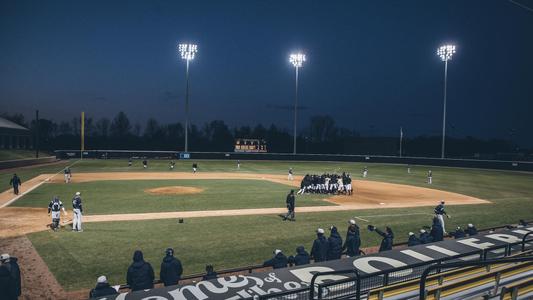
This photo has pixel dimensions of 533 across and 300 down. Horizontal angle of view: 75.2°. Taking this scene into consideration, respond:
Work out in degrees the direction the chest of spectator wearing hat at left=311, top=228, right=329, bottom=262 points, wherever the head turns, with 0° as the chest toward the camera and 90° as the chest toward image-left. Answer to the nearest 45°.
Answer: approximately 180°

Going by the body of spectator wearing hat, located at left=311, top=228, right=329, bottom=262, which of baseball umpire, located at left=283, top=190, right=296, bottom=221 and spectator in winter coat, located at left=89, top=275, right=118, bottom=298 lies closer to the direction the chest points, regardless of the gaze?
the baseball umpire

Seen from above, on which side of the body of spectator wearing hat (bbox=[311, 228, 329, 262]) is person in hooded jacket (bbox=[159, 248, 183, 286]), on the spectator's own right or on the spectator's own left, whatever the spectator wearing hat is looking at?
on the spectator's own left

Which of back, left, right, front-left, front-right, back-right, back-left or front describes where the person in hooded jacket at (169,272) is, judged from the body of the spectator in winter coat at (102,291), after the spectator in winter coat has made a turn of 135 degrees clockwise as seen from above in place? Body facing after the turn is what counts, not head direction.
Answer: left

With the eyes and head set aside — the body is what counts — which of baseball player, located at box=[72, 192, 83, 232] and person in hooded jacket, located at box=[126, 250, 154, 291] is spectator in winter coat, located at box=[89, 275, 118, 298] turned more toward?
the baseball player

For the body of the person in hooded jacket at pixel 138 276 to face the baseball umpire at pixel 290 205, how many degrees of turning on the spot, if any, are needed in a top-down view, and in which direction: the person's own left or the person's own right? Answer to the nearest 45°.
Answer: approximately 45° to the person's own right

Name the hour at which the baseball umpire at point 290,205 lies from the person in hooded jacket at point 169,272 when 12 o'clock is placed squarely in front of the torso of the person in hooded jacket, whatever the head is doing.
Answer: The baseball umpire is roughly at 1 o'clock from the person in hooded jacket.

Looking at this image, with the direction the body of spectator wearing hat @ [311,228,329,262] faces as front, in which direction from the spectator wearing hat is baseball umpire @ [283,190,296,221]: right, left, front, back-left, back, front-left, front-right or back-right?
front

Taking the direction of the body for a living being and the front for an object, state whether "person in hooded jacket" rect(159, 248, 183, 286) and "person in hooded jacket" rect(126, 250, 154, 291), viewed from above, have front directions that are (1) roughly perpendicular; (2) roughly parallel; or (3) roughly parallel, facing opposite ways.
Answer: roughly parallel

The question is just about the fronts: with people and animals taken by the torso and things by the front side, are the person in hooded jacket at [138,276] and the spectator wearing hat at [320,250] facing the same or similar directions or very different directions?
same or similar directions

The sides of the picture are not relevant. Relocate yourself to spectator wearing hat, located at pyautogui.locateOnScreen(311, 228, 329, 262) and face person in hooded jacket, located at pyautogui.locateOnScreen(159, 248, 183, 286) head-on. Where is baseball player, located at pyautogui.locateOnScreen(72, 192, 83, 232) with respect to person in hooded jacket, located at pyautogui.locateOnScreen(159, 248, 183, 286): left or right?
right

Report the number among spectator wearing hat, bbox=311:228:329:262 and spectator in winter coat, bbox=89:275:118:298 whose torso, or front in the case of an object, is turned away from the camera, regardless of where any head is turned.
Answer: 2

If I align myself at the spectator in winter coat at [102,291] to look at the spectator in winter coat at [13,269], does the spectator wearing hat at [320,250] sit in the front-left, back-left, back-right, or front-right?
back-right

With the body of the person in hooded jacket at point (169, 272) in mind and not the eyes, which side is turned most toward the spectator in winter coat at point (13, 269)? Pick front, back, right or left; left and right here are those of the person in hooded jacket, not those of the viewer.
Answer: left

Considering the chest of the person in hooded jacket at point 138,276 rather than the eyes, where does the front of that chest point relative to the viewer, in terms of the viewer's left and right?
facing away from the viewer

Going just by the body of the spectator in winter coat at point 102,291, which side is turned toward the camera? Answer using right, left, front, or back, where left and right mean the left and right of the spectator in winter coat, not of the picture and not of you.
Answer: back

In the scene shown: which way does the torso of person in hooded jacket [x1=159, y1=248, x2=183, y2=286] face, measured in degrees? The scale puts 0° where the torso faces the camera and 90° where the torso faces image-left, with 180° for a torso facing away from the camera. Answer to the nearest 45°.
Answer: approximately 180°

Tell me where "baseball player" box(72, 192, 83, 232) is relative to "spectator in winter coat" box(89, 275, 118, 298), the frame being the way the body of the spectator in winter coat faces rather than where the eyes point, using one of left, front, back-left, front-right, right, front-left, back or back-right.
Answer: front
